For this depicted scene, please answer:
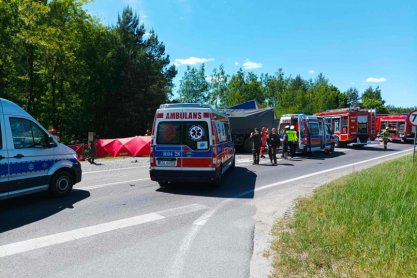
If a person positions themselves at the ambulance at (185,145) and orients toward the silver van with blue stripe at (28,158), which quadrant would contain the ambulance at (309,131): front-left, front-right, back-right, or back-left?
back-right

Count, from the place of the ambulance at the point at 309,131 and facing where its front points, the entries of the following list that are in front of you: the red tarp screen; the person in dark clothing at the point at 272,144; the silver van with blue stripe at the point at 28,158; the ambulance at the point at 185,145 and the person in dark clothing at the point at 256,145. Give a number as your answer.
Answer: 0

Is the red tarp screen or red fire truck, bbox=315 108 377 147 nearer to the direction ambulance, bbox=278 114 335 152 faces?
the red fire truck

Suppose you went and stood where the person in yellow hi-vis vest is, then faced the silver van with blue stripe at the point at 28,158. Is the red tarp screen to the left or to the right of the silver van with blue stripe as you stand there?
right

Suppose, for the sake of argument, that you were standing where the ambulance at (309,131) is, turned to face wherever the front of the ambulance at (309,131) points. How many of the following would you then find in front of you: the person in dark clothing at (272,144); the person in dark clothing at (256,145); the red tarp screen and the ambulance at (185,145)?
0

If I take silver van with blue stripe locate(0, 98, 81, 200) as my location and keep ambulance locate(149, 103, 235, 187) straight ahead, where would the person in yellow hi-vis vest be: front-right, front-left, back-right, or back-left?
front-left

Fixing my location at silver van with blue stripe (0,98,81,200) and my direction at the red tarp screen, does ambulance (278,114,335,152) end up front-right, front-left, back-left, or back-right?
front-right

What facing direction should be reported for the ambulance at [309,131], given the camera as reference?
facing away from the viewer and to the right of the viewer

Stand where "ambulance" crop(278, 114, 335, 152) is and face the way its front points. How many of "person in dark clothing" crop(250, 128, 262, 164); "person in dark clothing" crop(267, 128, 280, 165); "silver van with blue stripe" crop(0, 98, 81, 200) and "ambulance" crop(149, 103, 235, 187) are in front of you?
0
